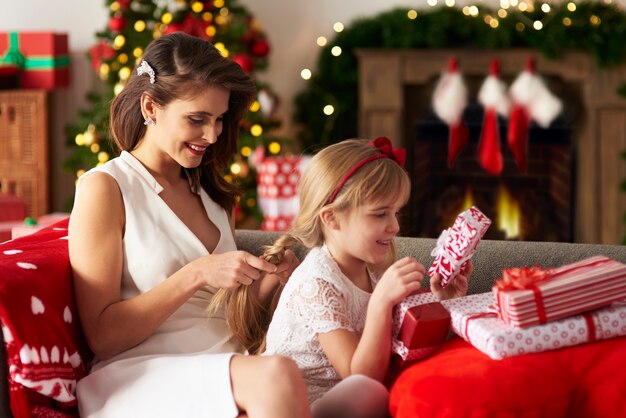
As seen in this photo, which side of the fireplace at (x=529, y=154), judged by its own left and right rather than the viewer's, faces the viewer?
front

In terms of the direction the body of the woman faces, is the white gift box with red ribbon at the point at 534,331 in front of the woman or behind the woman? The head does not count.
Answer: in front

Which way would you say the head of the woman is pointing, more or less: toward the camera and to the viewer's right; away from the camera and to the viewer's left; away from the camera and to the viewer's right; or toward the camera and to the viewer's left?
toward the camera and to the viewer's right

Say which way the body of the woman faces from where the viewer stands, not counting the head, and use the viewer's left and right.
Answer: facing the viewer and to the right of the viewer

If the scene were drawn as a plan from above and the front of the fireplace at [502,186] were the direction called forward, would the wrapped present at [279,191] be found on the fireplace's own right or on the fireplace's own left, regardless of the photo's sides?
on the fireplace's own right

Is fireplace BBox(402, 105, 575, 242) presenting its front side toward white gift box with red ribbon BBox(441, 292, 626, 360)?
yes

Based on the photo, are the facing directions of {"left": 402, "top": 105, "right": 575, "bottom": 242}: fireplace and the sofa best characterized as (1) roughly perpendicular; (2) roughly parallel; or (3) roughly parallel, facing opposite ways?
roughly parallel

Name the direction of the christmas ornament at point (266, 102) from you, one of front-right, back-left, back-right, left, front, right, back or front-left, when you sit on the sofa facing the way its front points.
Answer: back
